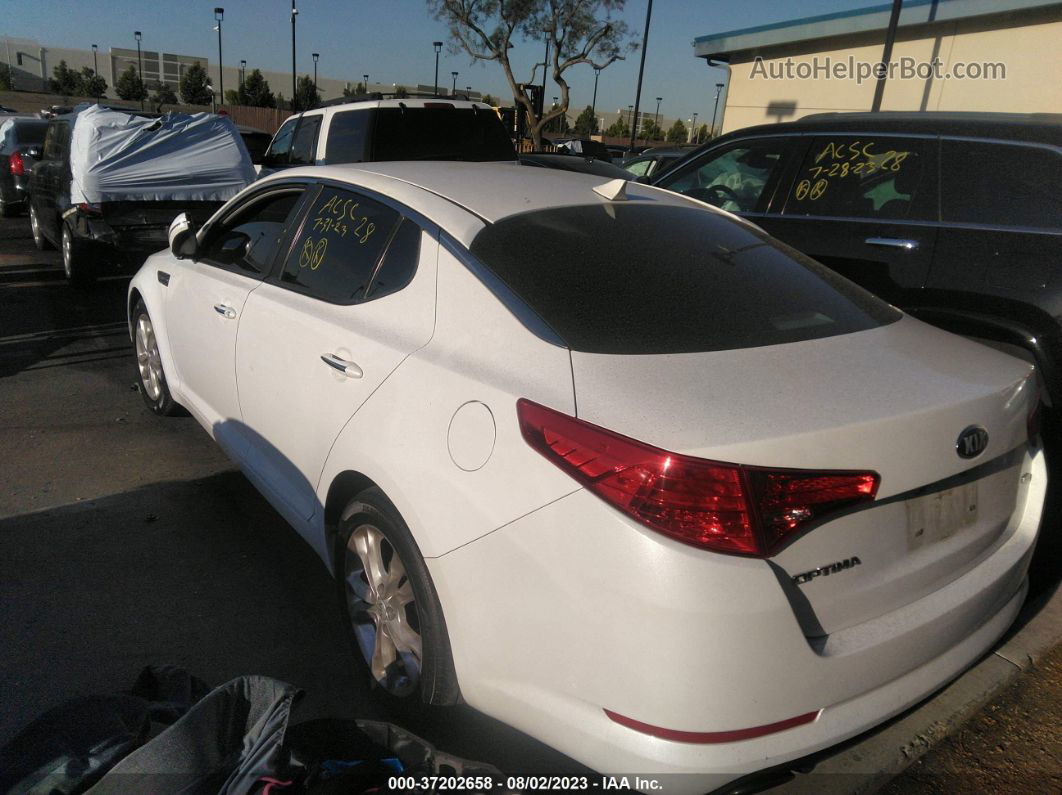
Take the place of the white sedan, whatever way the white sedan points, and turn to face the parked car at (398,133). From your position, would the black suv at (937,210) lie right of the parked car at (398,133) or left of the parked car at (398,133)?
right

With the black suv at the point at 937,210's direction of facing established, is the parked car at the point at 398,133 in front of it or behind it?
in front

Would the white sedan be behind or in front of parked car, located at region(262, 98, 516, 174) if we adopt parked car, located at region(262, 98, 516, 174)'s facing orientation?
behind

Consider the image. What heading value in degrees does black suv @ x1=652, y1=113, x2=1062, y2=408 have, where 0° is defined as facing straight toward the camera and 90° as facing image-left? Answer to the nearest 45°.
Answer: approximately 90°

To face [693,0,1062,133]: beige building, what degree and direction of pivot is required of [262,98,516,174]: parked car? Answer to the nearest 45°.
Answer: approximately 90° to its right

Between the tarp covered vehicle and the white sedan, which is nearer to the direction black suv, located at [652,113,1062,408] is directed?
the tarp covered vehicle

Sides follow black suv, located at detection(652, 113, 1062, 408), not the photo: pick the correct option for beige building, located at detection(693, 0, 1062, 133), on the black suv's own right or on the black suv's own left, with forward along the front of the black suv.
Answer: on the black suv's own right

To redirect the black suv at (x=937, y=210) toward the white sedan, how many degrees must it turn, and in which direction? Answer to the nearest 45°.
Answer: approximately 90° to its left

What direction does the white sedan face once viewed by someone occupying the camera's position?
facing away from the viewer and to the left of the viewer

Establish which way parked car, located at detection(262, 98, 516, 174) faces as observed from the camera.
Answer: facing away from the viewer and to the left of the viewer

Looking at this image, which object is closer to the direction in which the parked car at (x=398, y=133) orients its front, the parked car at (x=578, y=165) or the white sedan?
the parked car

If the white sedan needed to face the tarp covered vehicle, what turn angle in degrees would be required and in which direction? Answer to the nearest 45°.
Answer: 0° — it already faces it

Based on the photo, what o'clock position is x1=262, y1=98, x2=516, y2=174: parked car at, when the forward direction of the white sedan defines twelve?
The parked car is roughly at 1 o'clock from the white sedan.
